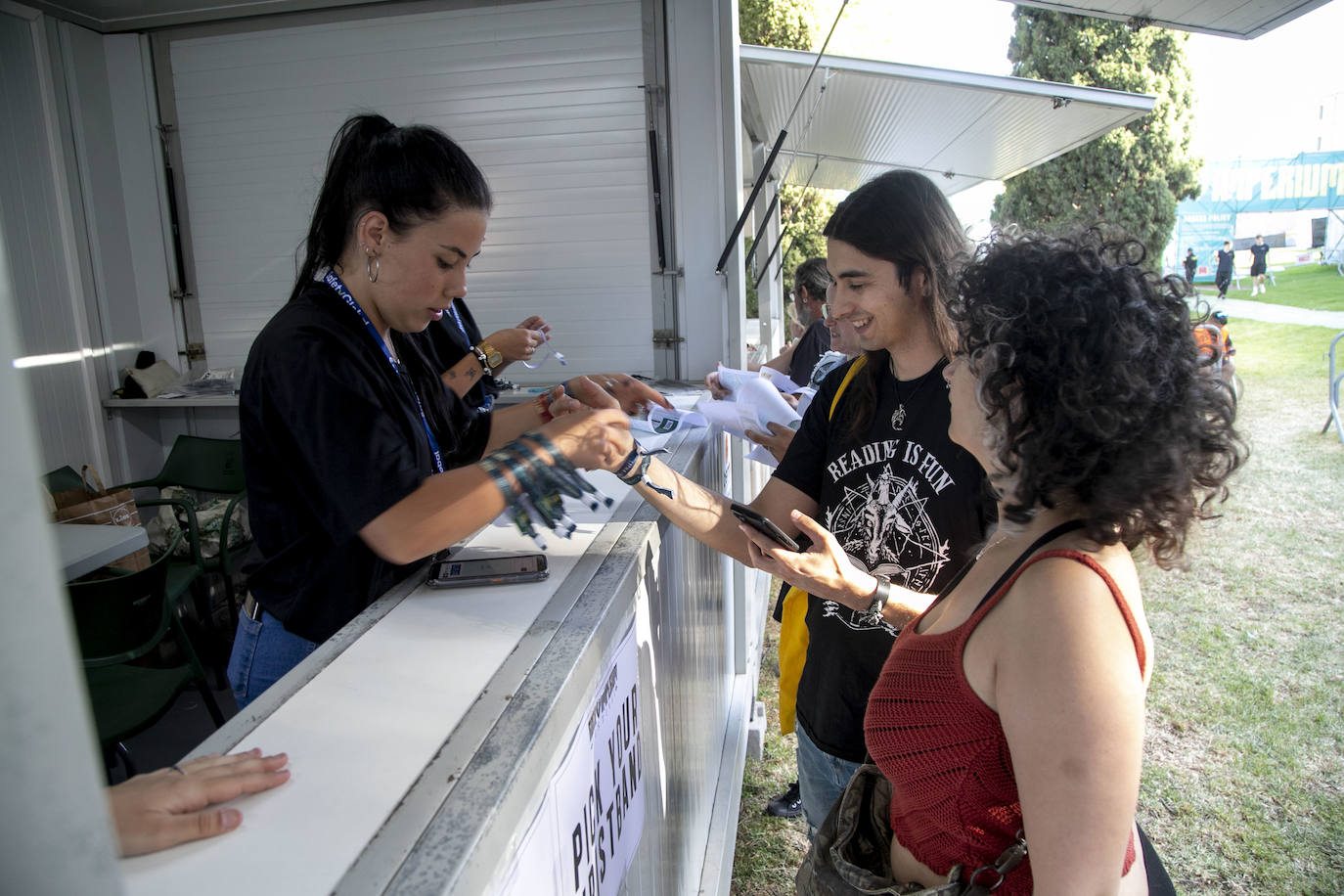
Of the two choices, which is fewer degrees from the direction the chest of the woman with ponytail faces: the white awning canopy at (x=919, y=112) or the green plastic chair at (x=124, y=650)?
the white awning canopy

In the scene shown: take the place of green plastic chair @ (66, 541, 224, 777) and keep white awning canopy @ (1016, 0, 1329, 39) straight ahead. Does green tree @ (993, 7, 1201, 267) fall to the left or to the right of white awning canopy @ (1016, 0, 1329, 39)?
left

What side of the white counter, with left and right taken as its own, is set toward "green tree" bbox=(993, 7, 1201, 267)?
left

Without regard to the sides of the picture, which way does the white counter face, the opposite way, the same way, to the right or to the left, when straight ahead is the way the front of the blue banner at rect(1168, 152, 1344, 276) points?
to the left

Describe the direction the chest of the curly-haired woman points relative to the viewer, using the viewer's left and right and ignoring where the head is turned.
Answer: facing to the left of the viewer

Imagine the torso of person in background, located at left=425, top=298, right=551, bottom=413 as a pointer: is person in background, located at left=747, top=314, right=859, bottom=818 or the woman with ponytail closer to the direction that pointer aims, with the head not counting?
the person in background

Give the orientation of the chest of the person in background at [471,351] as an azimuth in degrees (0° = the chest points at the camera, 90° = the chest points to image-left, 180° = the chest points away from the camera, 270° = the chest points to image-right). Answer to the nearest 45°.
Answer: approximately 270°

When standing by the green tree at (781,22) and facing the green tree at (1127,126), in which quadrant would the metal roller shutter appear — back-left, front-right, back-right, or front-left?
back-right

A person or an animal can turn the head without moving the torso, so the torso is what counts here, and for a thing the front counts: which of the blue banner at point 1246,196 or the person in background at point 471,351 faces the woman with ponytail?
the blue banner

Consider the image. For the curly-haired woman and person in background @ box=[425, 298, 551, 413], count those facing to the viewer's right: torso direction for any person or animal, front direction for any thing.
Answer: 1
